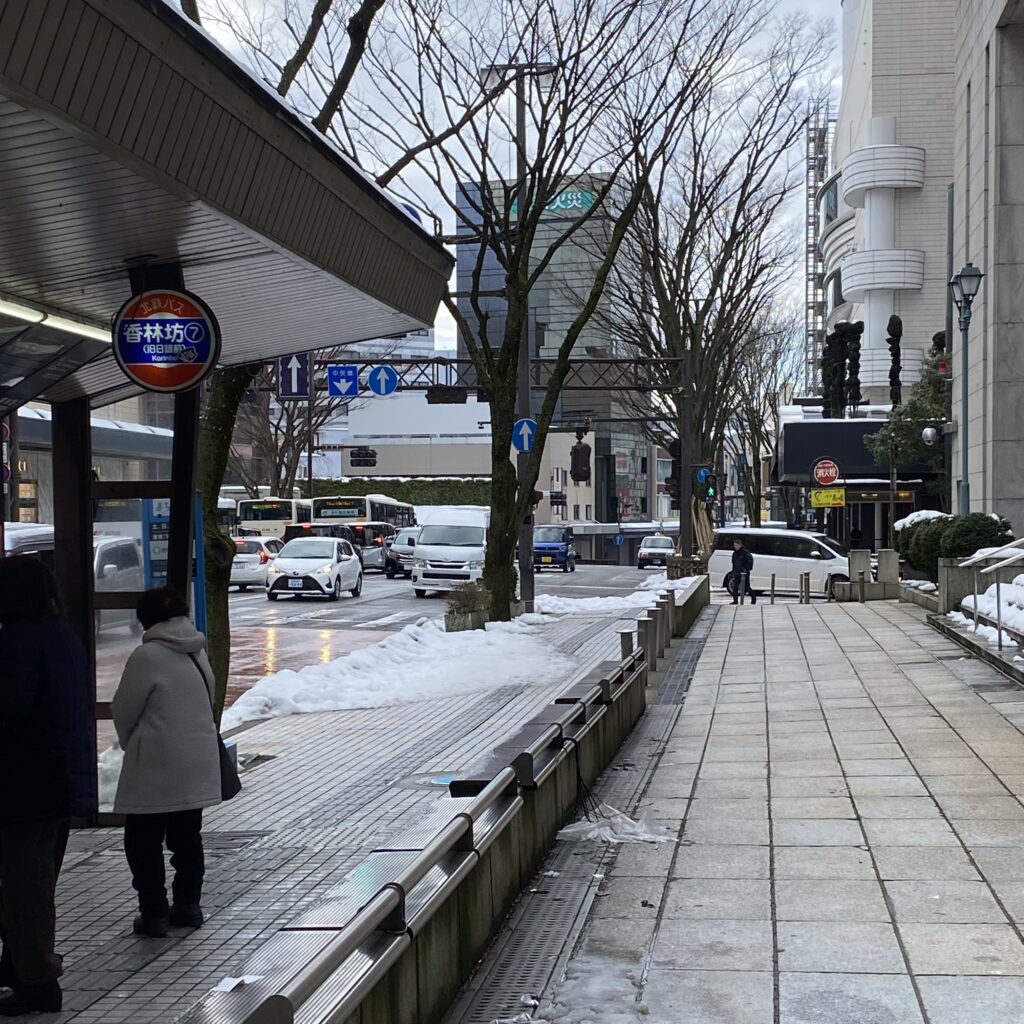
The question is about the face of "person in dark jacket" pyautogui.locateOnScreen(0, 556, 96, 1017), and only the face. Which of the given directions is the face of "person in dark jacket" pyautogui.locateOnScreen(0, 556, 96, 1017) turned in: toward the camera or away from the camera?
away from the camera

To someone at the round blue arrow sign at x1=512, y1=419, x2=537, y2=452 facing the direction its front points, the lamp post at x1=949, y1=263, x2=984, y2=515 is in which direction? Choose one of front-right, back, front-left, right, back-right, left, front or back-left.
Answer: left

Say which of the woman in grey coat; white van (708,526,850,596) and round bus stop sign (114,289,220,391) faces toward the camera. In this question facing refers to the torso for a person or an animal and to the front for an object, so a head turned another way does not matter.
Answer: the round bus stop sign

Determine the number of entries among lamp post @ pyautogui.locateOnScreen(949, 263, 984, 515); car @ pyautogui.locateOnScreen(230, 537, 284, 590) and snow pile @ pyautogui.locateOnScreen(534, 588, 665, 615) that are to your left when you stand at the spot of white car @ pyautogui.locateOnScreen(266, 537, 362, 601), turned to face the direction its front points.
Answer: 2

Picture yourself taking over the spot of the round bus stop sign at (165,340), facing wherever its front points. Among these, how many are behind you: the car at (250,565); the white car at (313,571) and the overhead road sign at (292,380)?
3

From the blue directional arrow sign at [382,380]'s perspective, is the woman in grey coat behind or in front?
in front

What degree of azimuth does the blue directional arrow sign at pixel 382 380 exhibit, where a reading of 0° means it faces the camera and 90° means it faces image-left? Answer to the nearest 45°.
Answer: approximately 0°

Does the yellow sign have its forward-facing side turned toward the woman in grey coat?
yes

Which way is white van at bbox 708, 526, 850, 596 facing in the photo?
to the viewer's right

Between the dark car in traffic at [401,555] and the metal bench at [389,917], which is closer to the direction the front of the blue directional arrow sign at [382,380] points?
the metal bench

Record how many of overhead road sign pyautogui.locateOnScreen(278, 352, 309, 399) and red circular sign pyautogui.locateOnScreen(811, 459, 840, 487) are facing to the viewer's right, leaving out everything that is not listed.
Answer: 0

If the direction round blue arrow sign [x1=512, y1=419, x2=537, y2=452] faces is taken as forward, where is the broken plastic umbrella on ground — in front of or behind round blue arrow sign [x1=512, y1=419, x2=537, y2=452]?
in front

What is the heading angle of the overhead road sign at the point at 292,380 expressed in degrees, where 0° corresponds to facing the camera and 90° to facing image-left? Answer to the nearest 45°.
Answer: approximately 0°

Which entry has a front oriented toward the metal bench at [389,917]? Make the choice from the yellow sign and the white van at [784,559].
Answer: the yellow sign

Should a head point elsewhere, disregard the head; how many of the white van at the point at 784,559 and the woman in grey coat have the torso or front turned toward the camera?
0

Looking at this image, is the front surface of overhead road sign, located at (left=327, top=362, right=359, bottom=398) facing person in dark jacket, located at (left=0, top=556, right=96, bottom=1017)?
yes
